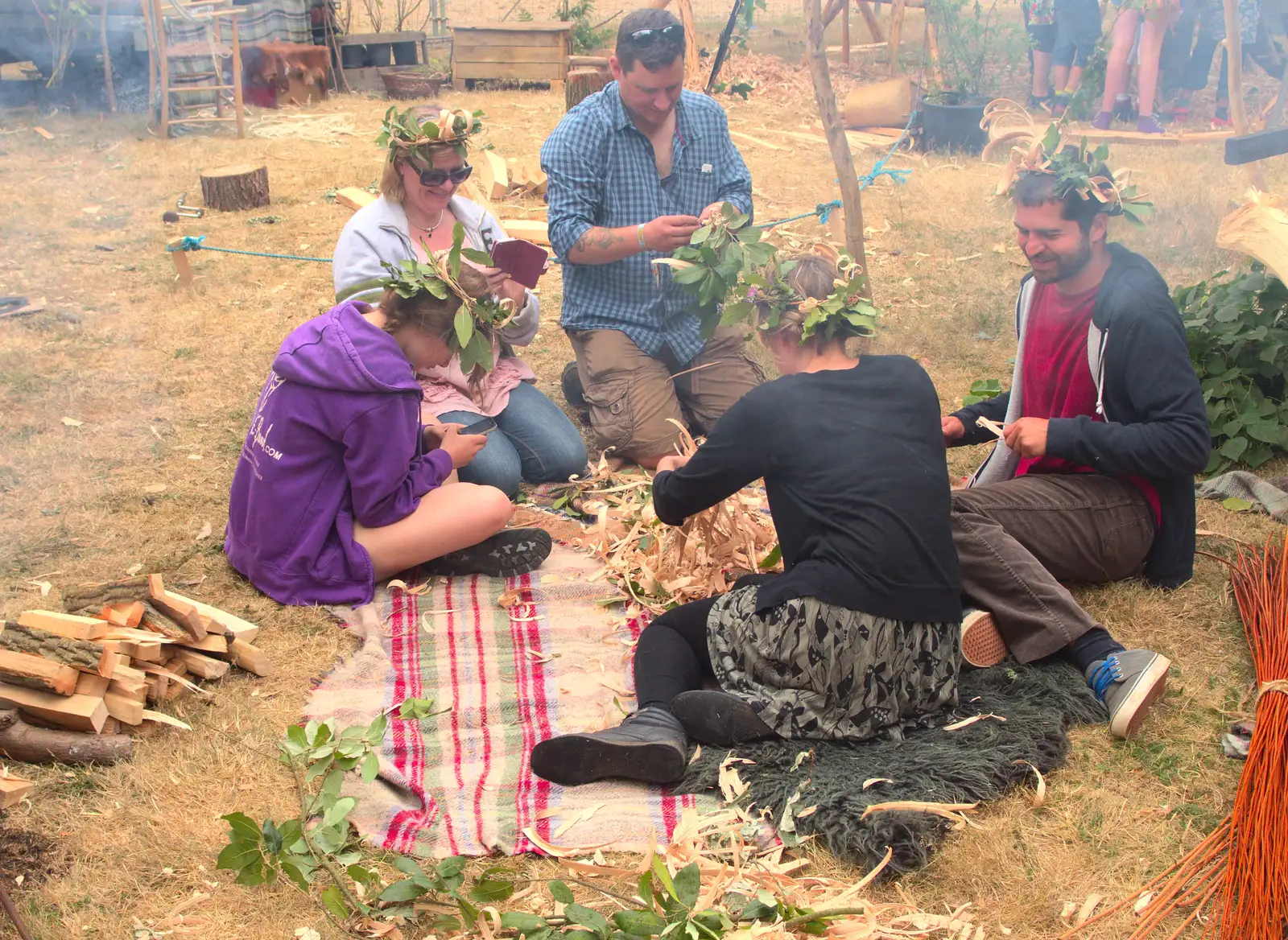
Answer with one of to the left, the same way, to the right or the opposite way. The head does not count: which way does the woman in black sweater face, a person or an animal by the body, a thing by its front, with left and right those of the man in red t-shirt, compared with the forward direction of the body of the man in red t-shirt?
to the right

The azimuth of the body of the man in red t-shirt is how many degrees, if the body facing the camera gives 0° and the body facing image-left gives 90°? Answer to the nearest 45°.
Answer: approximately 45°

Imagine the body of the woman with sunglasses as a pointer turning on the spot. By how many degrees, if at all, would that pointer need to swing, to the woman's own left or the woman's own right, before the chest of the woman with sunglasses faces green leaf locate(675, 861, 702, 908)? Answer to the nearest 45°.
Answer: approximately 45° to the woman's own right

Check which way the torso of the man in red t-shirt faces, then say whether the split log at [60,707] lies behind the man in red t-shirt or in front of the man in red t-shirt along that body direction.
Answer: in front

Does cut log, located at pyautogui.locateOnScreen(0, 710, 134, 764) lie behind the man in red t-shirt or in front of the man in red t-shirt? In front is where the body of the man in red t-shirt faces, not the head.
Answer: in front

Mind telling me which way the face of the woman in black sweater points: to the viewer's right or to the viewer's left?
to the viewer's left

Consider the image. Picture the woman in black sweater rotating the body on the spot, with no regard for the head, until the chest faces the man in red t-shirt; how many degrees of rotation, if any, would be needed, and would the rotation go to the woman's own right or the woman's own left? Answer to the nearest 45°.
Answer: approximately 90° to the woman's own right

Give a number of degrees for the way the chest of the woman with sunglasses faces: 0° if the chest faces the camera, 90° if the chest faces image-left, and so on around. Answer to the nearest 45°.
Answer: approximately 315°

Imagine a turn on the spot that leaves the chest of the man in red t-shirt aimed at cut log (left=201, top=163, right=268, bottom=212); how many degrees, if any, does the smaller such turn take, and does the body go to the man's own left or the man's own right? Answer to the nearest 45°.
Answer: approximately 90° to the man's own right

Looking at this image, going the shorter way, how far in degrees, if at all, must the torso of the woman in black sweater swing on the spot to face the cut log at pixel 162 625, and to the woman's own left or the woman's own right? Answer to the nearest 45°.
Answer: approximately 45° to the woman's own left

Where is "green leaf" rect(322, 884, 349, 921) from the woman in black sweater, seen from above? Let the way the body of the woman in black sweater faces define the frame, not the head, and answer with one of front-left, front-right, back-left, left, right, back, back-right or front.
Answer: left

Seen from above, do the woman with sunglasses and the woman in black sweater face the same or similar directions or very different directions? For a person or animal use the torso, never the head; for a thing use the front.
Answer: very different directions

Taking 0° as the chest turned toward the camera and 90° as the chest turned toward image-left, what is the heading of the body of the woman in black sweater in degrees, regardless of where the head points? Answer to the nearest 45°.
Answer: approximately 135°
